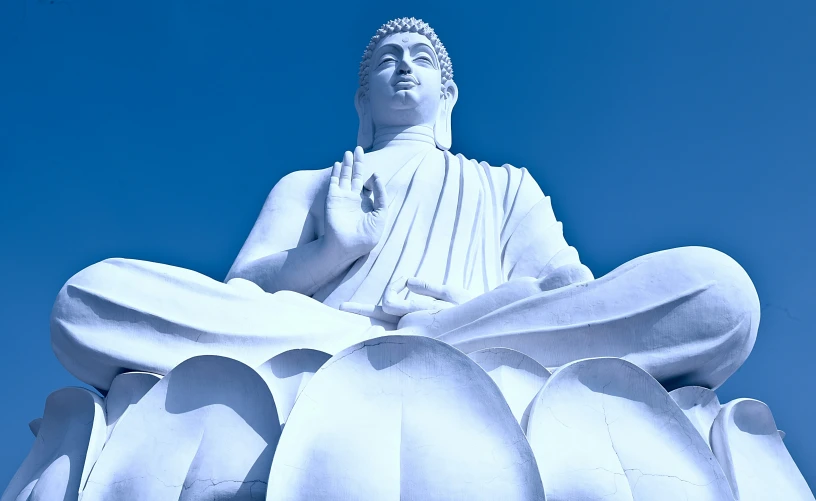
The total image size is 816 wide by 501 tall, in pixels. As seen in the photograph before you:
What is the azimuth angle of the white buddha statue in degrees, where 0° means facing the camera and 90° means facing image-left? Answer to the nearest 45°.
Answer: approximately 0°
